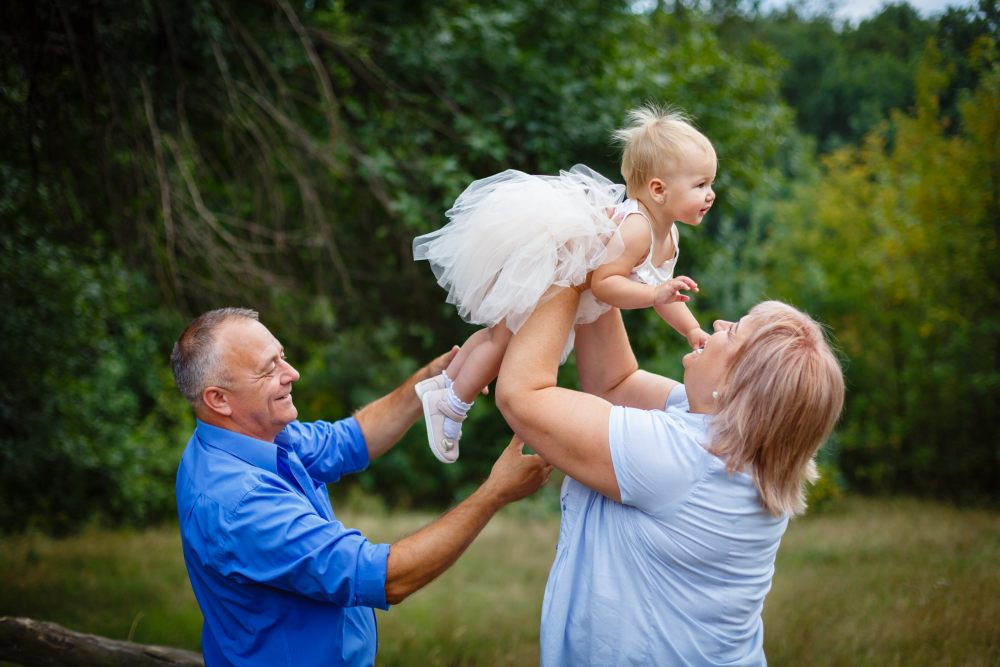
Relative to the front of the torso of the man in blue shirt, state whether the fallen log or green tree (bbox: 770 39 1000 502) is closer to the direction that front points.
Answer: the green tree

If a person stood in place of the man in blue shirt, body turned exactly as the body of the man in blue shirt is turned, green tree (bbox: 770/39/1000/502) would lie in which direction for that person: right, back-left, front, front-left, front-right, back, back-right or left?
front-left

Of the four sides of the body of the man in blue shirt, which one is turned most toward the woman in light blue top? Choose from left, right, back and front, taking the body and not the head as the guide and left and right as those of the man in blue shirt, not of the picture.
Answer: front

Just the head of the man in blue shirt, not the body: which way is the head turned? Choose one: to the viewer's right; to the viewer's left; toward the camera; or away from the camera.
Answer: to the viewer's right

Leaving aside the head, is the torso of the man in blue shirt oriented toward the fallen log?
no

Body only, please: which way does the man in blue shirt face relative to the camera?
to the viewer's right

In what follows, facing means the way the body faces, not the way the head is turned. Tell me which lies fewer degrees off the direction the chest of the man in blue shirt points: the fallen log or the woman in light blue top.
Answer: the woman in light blue top
